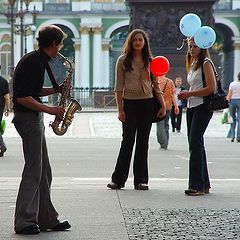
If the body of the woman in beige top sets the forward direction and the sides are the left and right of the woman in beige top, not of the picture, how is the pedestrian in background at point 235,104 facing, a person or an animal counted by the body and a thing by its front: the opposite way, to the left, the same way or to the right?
the opposite way

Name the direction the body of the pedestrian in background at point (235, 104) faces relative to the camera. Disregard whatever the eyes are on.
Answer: away from the camera

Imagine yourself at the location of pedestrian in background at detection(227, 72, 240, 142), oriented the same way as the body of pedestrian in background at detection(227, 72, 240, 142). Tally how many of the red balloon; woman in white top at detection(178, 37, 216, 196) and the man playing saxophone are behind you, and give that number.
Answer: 3

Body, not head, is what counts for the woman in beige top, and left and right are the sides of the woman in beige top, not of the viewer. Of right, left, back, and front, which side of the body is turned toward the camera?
front

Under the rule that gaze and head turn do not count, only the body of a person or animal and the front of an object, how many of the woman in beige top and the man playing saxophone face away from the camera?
0

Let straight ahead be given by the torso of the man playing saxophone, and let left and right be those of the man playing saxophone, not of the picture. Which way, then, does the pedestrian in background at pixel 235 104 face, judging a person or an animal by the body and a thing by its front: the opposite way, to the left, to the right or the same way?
to the left

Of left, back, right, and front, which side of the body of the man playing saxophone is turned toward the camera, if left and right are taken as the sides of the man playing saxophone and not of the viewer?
right

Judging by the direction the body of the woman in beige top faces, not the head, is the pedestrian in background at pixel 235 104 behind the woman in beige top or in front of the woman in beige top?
behind

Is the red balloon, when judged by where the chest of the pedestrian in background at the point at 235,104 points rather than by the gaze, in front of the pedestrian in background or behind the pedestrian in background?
behind

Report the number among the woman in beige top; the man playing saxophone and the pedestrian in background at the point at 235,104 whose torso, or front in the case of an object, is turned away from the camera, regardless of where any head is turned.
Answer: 1

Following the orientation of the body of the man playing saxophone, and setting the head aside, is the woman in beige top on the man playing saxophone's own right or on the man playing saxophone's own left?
on the man playing saxophone's own left

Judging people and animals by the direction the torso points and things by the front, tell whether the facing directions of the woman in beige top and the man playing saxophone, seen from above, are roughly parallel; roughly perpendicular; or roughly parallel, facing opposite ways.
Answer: roughly perpendicular

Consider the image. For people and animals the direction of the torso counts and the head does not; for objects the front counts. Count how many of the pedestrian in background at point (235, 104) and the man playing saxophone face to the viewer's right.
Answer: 1

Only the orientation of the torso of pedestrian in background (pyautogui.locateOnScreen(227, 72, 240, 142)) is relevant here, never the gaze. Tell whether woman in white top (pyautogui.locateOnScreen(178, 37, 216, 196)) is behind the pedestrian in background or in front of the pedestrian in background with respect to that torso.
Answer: behind
